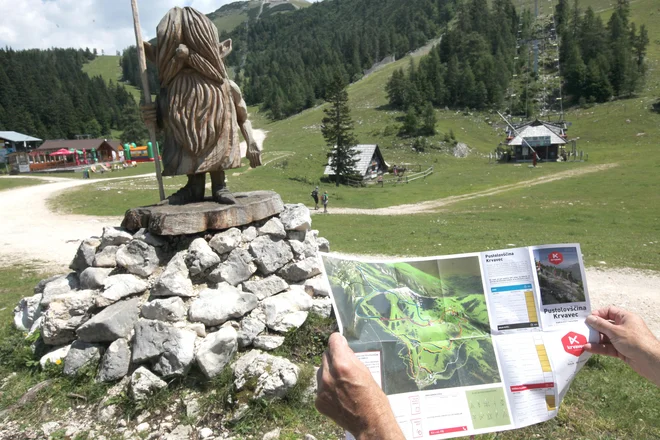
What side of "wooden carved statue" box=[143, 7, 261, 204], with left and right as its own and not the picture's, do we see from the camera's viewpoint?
front
